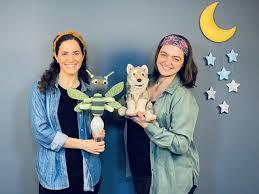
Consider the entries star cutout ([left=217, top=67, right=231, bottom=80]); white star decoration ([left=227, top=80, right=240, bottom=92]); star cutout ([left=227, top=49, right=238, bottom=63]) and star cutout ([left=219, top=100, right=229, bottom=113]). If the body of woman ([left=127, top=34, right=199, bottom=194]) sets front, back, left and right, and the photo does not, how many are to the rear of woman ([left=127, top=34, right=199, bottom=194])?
4

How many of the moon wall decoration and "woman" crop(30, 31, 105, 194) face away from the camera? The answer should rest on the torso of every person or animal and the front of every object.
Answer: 0

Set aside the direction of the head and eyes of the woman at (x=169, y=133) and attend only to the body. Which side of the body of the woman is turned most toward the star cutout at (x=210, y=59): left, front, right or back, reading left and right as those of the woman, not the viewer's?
back
